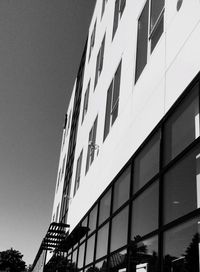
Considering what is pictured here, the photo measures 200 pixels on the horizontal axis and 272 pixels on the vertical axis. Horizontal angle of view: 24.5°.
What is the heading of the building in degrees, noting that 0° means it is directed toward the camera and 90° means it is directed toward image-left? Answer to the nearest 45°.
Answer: approximately 45°
